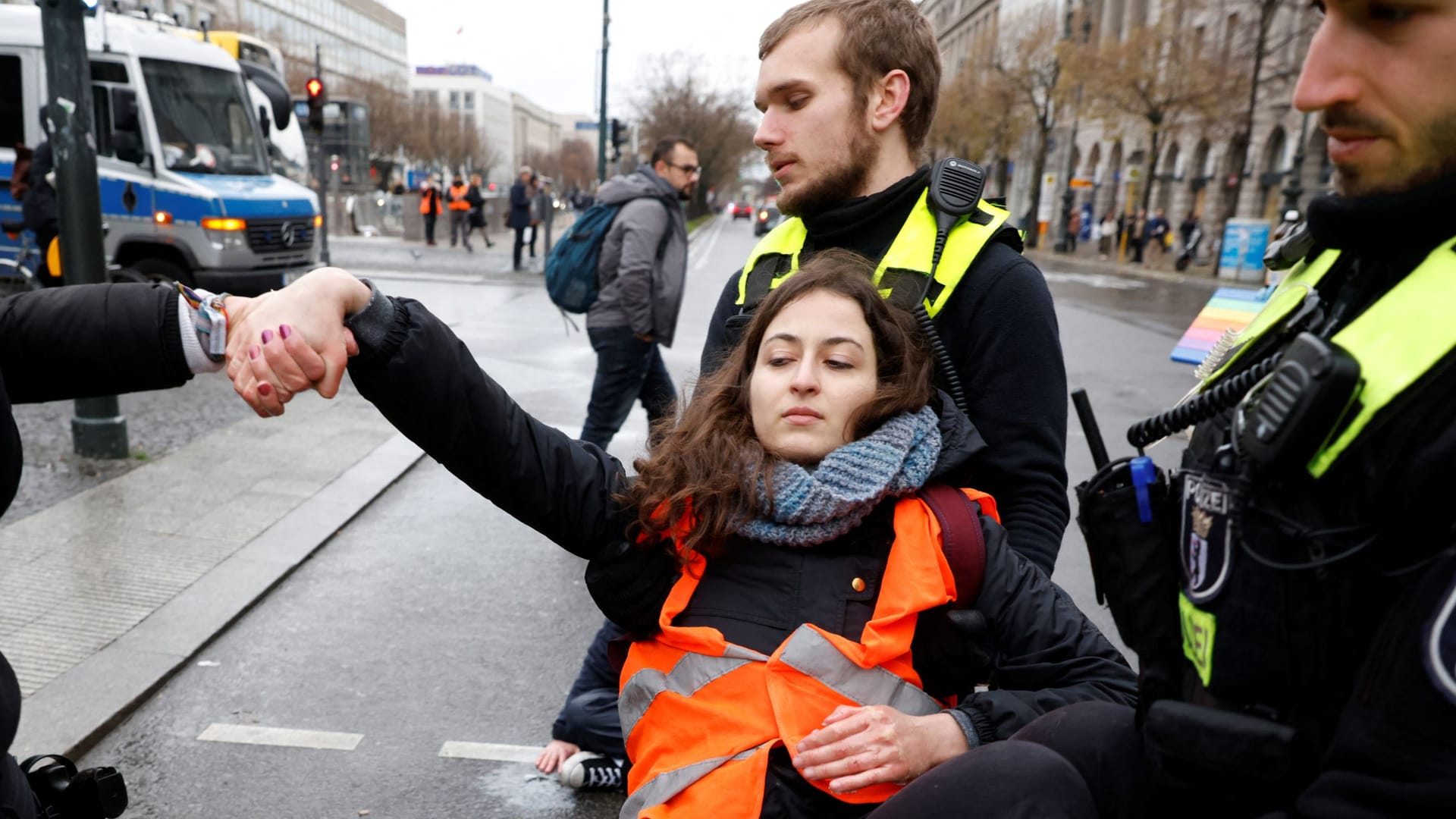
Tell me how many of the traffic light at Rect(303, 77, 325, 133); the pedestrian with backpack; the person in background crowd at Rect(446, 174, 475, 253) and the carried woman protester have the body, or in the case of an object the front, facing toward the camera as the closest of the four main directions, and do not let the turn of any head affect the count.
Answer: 3

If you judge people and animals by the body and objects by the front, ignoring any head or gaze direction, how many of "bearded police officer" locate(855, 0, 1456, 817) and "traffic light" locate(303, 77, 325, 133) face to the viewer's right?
0

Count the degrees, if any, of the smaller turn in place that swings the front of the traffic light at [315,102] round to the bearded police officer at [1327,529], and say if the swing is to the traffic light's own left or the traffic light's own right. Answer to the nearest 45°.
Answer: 0° — it already faces them

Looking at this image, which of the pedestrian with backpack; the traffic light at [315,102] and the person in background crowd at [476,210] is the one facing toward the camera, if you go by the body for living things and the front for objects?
the traffic light

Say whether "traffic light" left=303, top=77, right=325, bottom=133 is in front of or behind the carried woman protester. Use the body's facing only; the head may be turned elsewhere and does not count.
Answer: behind

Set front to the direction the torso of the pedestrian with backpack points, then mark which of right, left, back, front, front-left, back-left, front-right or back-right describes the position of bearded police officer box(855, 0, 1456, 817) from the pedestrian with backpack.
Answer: right

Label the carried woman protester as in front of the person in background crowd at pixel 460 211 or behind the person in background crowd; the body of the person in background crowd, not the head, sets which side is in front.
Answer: in front

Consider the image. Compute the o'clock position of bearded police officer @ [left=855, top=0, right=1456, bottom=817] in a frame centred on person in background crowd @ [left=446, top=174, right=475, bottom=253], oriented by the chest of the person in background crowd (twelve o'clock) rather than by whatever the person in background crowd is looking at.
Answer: The bearded police officer is roughly at 12 o'clock from the person in background crowd.

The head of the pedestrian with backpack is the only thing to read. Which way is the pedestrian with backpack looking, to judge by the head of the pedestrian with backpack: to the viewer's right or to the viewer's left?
to the viewer's right

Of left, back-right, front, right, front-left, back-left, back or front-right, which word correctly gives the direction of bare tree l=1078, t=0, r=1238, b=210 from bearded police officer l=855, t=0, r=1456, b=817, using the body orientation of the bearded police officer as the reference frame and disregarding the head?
back-right

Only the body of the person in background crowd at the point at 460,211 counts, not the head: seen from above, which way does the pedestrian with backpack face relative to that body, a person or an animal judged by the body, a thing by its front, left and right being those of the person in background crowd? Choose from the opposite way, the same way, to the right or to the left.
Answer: to the left

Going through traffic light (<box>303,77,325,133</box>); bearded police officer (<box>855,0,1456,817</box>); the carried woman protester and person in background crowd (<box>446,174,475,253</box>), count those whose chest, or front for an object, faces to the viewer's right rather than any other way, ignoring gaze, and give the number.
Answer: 0

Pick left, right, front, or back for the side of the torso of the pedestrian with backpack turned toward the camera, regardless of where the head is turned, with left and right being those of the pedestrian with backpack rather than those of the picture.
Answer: right

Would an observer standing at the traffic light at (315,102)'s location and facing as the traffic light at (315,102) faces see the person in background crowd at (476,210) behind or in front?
behind

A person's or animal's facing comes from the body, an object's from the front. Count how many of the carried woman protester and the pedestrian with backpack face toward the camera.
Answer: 1

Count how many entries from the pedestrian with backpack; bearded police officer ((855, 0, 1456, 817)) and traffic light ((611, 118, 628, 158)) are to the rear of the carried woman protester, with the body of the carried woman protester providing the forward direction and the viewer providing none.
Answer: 2

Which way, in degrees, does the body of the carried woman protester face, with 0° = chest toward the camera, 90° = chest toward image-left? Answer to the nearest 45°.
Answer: approximately 0°

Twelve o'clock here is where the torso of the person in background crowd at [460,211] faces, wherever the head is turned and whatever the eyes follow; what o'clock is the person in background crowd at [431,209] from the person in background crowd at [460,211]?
the person in background crowd at [431,209] is roughly at 3 o'clock from the person in background crowd at [460,211].

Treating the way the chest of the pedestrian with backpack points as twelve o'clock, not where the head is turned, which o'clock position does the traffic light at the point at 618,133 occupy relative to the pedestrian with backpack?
The traffic light is roughly at 9 o'clock from the pedestrian with backpack.

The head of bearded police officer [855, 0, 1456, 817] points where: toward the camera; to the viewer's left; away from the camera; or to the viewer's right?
to the viewer's left
